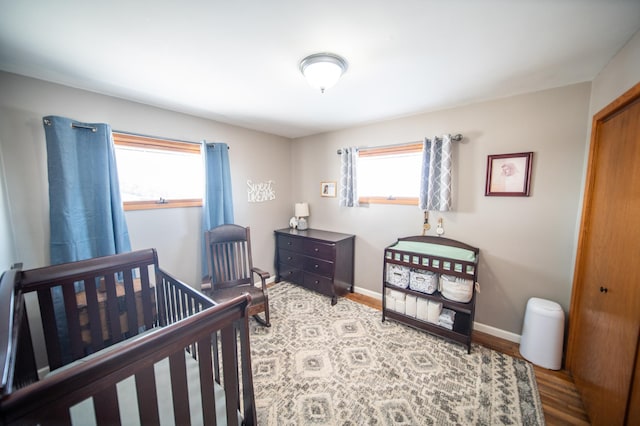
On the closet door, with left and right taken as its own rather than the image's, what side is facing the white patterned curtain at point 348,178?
front

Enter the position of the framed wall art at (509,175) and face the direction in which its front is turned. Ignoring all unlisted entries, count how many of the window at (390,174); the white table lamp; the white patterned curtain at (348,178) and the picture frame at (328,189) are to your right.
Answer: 4

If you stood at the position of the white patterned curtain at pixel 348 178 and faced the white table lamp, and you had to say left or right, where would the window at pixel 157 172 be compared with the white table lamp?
left

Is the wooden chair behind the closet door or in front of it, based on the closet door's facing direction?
in front

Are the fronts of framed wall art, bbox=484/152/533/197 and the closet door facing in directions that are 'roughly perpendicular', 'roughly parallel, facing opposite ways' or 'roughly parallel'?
roughly perpendicular

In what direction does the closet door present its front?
to the viewer's left

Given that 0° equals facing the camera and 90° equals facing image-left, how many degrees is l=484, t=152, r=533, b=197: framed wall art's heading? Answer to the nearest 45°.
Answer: approximately 0°

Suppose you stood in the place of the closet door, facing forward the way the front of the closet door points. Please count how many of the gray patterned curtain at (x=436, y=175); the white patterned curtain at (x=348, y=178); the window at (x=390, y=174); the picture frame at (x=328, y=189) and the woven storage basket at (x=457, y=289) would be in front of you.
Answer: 5

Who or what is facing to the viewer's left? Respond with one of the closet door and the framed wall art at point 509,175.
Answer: the closet door

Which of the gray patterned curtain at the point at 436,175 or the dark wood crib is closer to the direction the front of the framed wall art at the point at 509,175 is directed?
the dark wood crib

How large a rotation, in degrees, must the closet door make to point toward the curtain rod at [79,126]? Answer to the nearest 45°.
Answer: approximately 45° to its left

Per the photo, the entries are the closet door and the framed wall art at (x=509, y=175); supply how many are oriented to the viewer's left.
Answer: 1

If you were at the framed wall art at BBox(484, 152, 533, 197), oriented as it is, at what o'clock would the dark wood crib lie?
The dark wood crib is roughly at 1 o'clock from the framed wall art.
